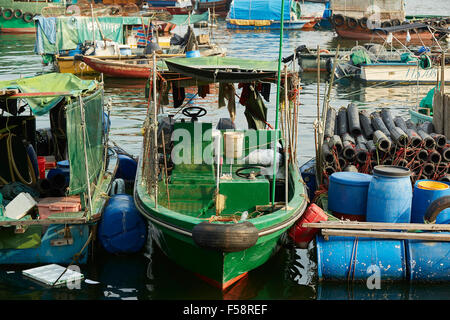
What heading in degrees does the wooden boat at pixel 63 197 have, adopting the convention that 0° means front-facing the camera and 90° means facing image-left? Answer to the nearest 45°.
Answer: approximately 180°

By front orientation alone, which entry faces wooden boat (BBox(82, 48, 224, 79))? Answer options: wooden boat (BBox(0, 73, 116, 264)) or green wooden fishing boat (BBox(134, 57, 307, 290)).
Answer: wooden boat (BBox(0, 73, 116, 264))

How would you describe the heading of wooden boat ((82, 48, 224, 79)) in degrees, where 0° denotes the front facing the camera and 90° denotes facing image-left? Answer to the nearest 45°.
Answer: approximately 90°

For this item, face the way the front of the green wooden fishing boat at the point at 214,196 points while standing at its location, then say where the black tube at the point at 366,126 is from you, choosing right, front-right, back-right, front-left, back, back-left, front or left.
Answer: back-left

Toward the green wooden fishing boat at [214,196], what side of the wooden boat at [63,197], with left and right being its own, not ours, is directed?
right

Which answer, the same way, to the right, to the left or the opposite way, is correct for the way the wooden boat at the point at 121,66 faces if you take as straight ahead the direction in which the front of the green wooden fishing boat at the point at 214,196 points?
to the right

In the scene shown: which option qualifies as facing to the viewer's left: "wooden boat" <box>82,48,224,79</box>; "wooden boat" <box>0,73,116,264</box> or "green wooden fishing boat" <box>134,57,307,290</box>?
"wooden boat" <box>82,48,224,79</box>

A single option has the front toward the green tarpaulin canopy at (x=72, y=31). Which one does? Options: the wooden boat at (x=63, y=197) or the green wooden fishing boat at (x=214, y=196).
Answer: the wooden boat

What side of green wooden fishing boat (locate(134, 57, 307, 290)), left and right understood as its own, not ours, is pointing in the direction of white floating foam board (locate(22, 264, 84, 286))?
right

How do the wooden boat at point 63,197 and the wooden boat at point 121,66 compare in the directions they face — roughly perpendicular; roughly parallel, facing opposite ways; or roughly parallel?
roughly perpendicular

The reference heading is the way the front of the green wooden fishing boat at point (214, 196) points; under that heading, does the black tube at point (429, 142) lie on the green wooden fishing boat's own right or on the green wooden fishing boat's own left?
on the green wooden fishing boat's own left
